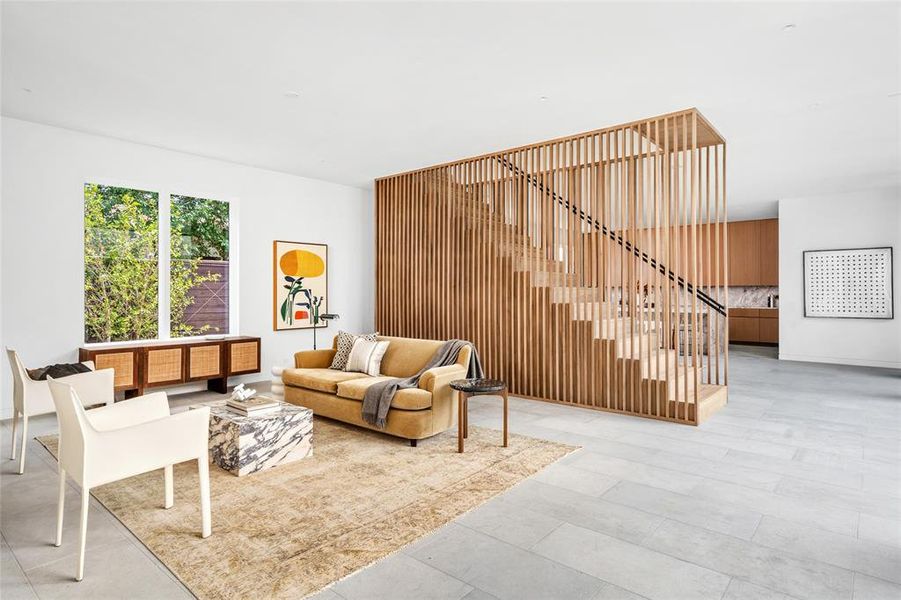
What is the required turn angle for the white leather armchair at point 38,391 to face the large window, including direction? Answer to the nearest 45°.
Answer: approximately 45° to its left

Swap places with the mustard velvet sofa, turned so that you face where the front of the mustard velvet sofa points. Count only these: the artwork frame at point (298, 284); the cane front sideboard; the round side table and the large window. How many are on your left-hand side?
1

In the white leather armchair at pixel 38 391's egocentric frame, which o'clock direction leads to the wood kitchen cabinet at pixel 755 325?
The wood kitchen cabinet is roughly at 12 o'clock from the white leather armchair.

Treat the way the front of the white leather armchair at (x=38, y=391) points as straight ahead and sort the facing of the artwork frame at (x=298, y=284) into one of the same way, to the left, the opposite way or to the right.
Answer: to the right

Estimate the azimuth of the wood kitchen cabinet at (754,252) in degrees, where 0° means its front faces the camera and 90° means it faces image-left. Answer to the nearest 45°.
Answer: approximately 0°

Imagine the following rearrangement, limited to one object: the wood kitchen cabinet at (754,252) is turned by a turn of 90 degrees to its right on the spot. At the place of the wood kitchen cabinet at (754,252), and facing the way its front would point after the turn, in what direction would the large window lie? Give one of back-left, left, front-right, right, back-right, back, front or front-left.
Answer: front-left

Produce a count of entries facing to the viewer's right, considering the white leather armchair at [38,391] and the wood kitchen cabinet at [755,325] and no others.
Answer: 1

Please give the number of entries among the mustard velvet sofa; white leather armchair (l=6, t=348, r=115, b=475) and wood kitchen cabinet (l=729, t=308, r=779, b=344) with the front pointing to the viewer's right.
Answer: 1

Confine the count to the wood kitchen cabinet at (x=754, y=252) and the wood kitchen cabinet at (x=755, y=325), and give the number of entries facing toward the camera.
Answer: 2

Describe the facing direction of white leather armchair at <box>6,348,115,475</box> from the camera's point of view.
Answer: facing to the right of the viewer

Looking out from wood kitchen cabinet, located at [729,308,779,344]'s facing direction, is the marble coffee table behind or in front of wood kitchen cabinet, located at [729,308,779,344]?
in front
